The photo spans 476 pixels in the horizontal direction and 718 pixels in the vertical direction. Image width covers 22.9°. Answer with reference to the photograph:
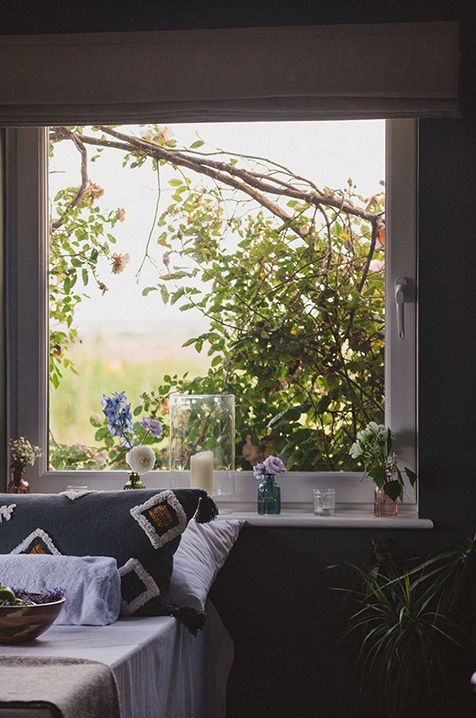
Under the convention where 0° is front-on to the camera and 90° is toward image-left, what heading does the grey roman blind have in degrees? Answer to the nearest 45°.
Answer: approximately 0°
